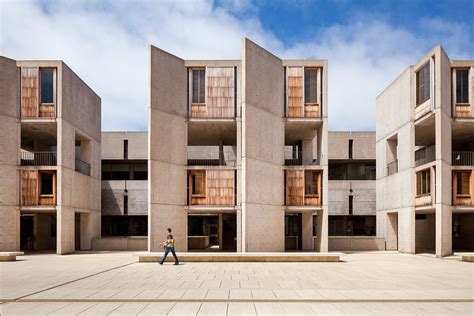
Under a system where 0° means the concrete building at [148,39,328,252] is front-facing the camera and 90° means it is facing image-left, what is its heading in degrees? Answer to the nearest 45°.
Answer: approximately 0°

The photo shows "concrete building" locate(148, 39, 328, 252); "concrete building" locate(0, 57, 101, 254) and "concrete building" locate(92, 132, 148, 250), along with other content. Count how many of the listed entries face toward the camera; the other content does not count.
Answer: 3

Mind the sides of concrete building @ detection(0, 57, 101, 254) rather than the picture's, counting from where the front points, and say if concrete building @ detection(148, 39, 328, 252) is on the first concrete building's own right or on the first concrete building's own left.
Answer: on the first concrete building's own left

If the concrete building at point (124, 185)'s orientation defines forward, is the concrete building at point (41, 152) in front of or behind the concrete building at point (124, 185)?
in front

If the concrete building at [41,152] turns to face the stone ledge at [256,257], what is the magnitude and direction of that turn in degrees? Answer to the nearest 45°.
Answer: approximately 45° to its left

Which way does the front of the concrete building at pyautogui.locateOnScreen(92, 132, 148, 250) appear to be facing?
toward the camera

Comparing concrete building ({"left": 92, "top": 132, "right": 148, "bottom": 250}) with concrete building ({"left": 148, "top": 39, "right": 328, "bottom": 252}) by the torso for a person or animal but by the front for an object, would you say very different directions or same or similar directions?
same or similar directions

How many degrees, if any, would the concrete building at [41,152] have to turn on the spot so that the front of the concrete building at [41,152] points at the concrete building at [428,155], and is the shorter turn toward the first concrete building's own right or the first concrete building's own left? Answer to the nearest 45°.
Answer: approximately 90° to the first concrete building's own left

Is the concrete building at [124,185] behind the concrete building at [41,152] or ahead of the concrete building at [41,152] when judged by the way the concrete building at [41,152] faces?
behind

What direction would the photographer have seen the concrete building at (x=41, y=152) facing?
facing the viewer
